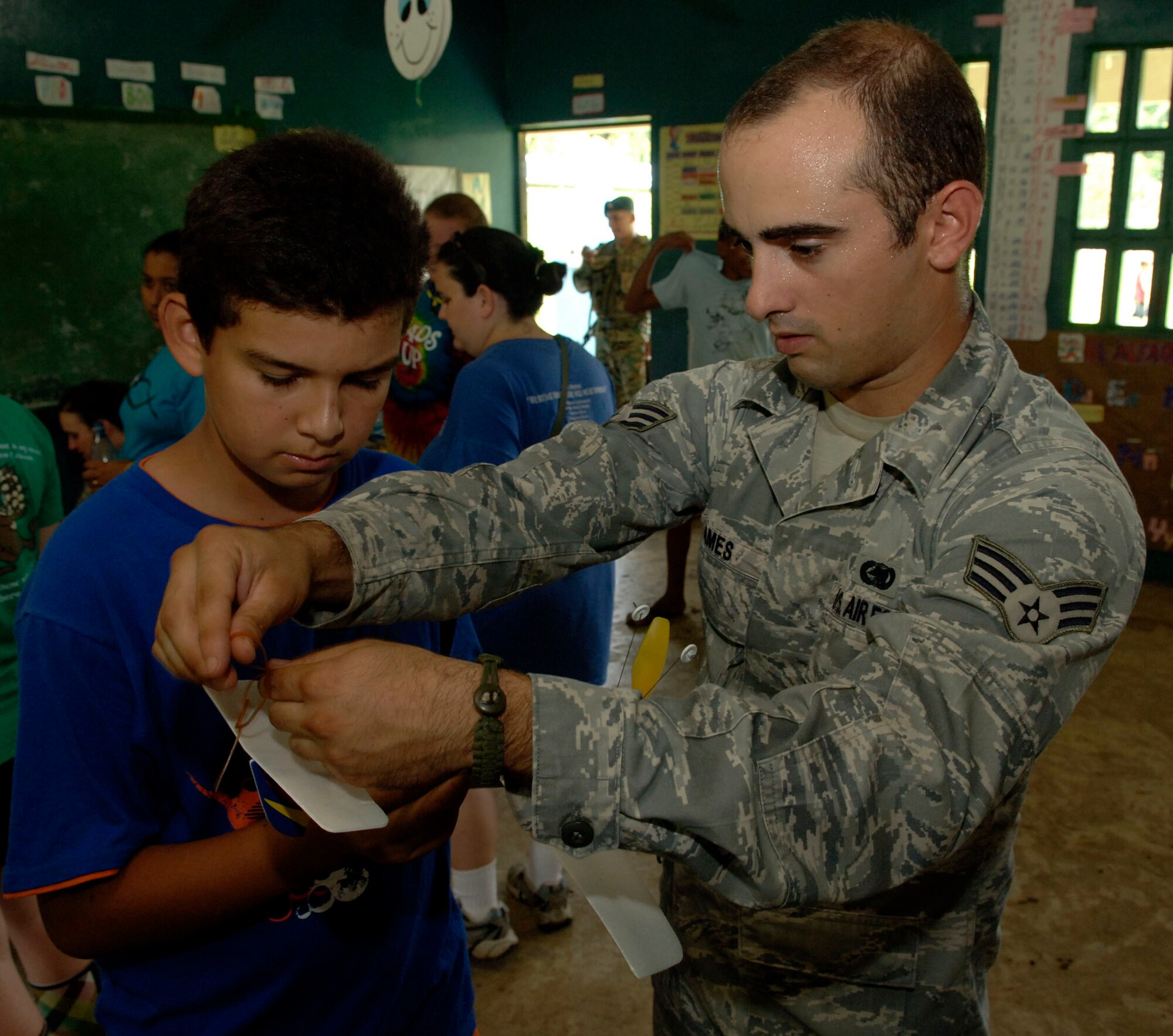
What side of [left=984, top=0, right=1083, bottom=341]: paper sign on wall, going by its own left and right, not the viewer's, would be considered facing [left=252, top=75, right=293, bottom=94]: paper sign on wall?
right

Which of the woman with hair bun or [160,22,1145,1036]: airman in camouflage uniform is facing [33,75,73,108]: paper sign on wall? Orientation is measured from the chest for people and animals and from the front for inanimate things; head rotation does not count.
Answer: the woman with hair bun

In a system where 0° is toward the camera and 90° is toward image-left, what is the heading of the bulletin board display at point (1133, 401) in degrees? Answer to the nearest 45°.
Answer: approximately 0°

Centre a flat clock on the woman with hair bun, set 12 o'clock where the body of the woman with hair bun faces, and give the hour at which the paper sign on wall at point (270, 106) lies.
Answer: The paper sign on wall is roughly at 1 o'clock from the woman with hair bun.

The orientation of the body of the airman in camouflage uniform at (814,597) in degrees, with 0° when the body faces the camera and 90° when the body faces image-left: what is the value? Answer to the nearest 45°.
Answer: approximately 45°

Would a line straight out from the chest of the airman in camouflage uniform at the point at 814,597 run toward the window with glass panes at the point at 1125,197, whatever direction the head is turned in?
no

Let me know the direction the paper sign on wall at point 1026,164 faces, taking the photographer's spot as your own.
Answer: facing the viewer

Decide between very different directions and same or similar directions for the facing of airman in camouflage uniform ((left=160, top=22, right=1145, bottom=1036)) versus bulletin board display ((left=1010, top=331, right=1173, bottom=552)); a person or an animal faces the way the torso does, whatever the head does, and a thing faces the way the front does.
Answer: same or similar directions

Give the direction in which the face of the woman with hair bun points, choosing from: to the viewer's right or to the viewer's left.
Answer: to the viewer's left

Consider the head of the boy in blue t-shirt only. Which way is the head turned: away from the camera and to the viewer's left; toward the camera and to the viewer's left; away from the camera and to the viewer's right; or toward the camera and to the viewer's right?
toward the camera and to the viewer's right

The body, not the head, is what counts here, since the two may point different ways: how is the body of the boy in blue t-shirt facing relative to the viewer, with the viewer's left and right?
facing the viewer and to the right of the viewer

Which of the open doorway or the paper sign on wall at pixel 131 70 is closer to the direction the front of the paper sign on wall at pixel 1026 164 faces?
the paper sign on wall

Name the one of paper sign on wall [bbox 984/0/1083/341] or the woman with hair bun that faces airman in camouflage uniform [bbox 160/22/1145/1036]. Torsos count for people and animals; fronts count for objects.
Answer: the paper sign on wall

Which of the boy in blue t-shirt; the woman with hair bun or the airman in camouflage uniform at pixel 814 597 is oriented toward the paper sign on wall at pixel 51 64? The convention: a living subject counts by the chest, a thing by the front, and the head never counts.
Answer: the woman with hair bun
